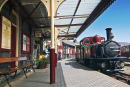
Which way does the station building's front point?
to the viewer's right
